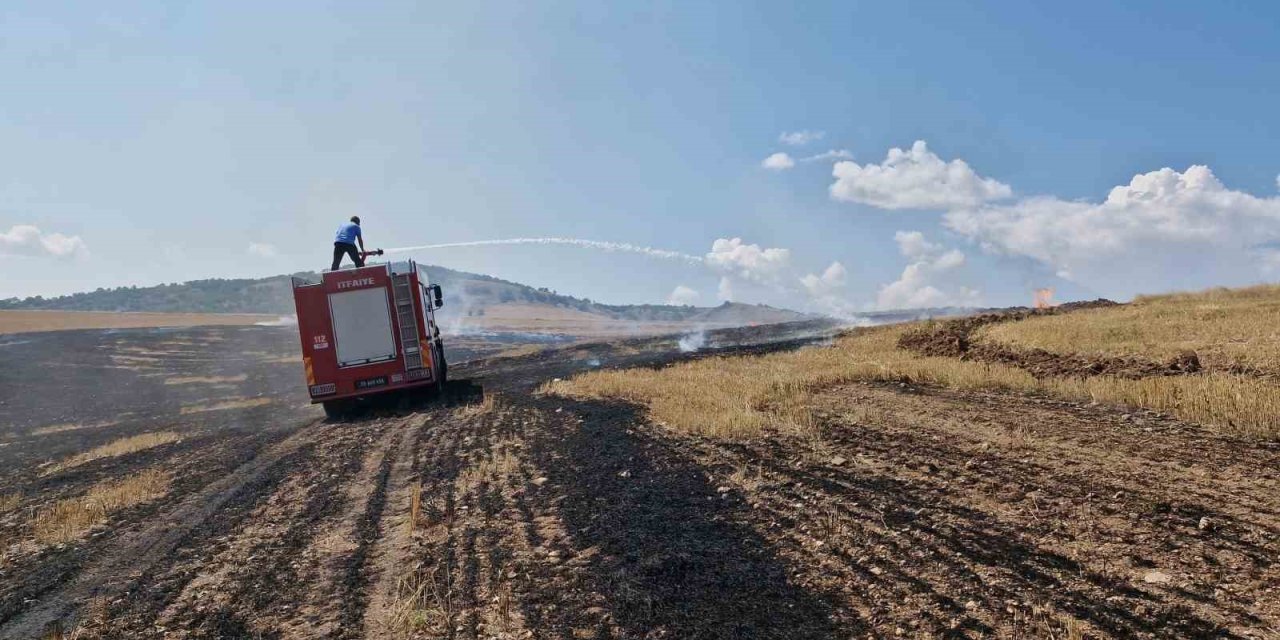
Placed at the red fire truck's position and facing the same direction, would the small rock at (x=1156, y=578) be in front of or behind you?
behind

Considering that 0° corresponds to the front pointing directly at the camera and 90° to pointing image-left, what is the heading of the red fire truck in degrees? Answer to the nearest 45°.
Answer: approximately 180°

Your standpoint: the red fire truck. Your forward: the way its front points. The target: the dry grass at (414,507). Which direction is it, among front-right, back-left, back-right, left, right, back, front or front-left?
back
